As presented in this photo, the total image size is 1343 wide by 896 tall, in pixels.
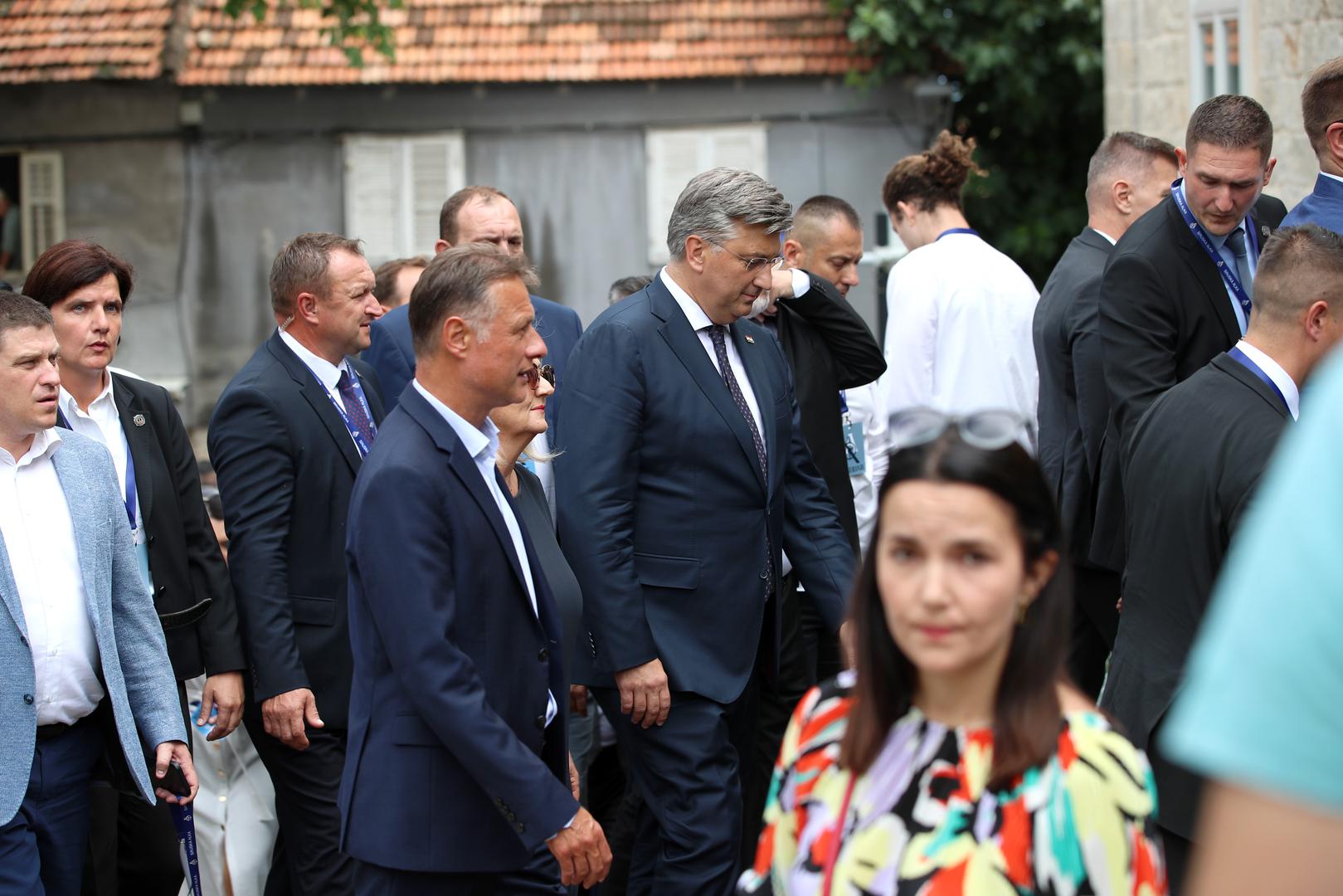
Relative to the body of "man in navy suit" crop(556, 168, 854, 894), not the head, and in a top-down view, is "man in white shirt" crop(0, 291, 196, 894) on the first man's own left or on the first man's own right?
on the first man's own right

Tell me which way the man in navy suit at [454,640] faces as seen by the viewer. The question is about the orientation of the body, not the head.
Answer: to the viewer's right

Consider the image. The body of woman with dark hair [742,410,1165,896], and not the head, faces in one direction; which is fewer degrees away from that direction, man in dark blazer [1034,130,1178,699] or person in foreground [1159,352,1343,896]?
the person in foreground

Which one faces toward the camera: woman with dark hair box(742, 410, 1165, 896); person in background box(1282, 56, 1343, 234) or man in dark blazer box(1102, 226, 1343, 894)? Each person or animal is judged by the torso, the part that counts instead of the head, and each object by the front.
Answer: the woman with dark hair

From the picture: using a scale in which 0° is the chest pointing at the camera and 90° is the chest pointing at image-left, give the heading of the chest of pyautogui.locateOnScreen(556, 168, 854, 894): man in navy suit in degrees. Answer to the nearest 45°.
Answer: approximately 315°

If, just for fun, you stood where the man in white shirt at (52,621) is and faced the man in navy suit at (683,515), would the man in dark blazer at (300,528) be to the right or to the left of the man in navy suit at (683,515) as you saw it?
left

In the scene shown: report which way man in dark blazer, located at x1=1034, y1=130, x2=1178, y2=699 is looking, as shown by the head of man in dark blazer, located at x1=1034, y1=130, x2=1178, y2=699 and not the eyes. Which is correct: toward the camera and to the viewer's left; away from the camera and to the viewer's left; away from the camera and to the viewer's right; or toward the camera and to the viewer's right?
away from the camera and to the viewer's right

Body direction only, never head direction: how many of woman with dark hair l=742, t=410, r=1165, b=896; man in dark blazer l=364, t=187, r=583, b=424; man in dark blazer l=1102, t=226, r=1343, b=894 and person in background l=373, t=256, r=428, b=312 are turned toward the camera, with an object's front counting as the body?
2

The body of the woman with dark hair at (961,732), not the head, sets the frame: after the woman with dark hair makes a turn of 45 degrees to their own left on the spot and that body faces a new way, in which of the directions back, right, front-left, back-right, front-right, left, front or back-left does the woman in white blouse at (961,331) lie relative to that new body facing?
back-left

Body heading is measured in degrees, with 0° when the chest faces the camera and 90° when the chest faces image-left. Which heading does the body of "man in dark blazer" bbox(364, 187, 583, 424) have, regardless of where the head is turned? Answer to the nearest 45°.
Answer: approximately 0°
